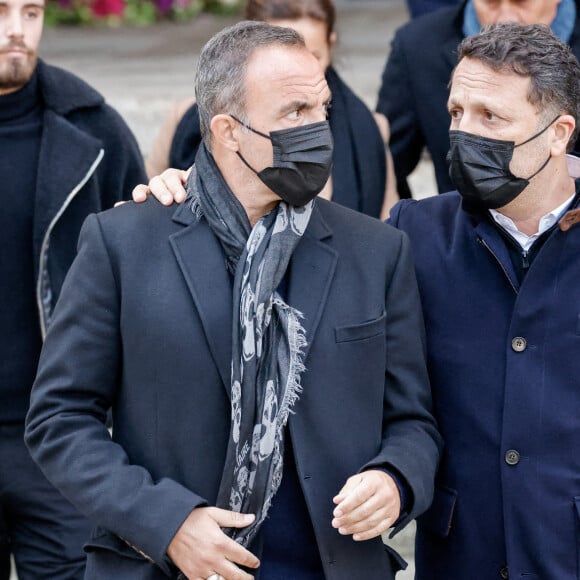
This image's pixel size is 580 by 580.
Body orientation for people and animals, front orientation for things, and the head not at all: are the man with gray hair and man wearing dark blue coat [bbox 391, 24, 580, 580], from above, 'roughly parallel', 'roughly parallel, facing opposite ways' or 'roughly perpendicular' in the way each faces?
roughly parallel

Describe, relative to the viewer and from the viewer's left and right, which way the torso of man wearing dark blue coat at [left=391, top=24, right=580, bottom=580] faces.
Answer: facing the viewer

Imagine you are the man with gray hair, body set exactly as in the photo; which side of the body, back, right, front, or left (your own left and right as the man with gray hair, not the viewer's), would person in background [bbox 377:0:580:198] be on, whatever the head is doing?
back

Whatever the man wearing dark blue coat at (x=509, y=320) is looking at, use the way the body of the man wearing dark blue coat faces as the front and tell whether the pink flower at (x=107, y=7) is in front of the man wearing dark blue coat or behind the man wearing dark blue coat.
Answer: behind

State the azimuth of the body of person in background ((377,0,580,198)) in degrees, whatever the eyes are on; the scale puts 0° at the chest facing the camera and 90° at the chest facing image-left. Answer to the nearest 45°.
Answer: approximately 0°

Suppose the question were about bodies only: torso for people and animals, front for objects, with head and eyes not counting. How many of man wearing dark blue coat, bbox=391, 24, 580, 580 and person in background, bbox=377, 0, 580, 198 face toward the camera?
2

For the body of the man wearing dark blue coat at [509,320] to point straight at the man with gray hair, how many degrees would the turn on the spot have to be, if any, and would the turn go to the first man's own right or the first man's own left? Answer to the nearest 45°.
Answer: approximately 45° to the first man's own right

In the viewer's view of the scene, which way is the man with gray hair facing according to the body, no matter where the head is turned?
toward the camera

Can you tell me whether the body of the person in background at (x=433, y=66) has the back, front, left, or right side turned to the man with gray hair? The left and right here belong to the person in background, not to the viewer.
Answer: front

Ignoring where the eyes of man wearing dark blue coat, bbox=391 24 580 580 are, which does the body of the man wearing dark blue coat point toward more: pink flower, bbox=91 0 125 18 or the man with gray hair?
the man with gray hair

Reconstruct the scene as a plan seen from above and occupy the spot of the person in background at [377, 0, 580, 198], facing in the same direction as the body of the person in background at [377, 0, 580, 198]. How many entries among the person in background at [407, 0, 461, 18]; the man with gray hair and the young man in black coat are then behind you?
1

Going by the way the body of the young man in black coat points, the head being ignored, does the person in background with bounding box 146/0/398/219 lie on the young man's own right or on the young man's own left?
on the young man's own left
